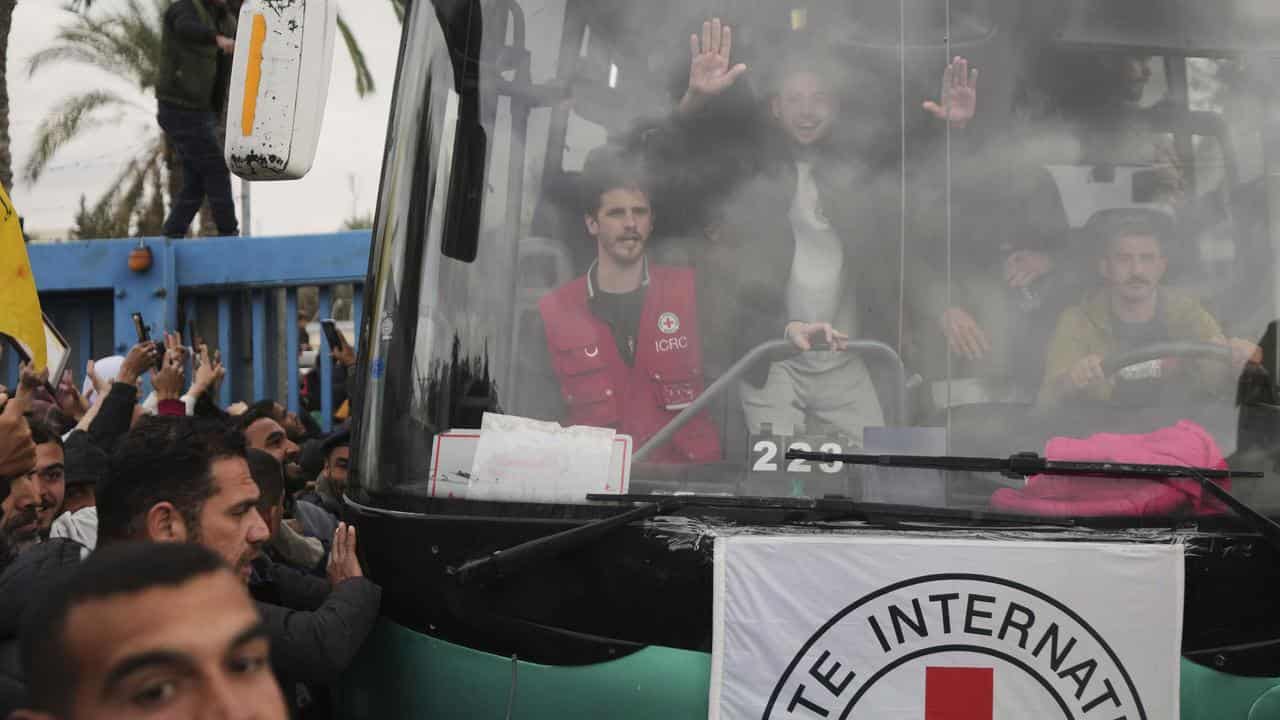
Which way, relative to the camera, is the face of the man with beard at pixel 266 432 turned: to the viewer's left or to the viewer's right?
to the viewer's right

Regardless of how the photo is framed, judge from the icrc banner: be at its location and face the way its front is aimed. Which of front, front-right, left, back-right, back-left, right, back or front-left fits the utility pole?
back-right

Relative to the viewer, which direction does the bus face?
toward the camera

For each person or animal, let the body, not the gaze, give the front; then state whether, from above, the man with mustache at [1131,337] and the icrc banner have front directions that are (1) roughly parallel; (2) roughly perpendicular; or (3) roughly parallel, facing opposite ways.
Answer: roughly parallel

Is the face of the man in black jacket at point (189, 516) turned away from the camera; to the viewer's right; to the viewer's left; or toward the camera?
to the viewer's right

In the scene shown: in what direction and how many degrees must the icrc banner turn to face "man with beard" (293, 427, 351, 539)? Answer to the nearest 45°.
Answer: approximately 135° to its right

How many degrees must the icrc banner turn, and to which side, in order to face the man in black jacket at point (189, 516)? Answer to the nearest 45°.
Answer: approximately 90° to its right

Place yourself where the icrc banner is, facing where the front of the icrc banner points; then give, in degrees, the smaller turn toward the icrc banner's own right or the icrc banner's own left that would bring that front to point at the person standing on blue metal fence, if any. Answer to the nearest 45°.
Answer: approximately 135° to the icrc banner's own right

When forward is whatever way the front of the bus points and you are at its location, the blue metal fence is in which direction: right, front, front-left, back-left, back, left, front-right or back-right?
back-right

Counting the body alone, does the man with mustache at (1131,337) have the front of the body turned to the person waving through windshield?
no

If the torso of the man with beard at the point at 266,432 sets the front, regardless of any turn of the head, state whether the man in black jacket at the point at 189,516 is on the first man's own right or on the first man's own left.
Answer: on the first man's own right

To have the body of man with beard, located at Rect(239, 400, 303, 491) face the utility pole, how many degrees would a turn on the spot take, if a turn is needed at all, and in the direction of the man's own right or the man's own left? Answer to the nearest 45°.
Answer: approximately 135° to the man's own left

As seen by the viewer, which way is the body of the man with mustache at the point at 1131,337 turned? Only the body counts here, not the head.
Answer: toward the camera

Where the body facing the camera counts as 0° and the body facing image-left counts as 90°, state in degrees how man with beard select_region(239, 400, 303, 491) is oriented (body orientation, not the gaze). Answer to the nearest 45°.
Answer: approximately 315°

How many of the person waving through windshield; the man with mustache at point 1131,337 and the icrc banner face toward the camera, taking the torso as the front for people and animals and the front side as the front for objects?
3
